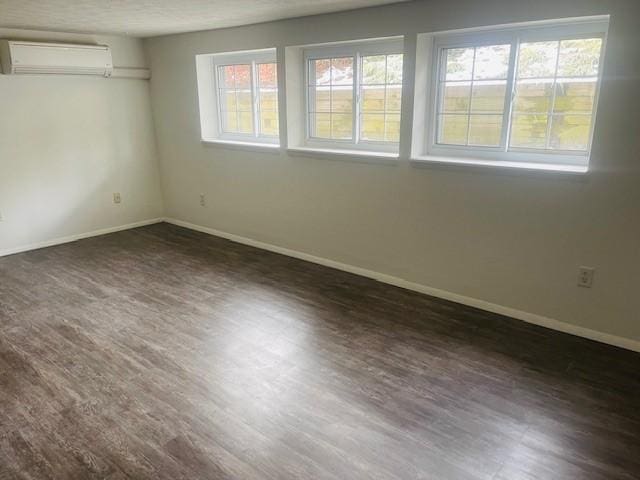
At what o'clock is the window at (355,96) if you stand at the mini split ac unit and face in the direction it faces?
The window is roughly at 12 o'clock from the mini split ac unit.

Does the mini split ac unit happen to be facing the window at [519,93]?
yes

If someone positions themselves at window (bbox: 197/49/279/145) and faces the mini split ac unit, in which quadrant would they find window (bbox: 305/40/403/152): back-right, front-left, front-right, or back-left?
back-left

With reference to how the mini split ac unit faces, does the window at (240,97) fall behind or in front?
in front

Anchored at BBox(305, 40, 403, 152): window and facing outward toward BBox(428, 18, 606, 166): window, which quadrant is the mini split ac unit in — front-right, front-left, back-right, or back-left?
back-right

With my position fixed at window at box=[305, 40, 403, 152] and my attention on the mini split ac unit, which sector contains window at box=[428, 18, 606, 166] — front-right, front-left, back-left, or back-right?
back-left

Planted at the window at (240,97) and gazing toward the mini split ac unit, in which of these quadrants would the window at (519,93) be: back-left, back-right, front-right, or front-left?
back-left
